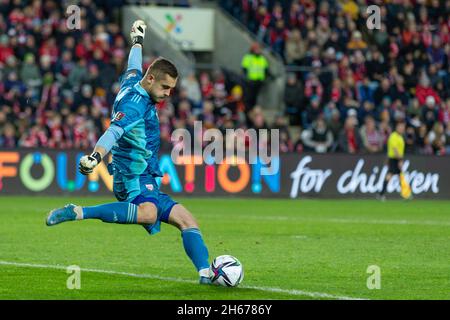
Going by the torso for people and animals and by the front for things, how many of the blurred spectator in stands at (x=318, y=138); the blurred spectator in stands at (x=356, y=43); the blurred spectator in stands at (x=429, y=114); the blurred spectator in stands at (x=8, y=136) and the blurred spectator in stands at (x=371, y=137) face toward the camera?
5

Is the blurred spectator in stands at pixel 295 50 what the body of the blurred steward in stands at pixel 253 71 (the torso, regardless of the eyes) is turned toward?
no

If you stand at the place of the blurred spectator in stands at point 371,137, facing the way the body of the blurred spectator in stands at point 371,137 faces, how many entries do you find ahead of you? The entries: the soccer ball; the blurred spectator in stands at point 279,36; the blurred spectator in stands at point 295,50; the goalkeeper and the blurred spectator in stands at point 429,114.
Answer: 2

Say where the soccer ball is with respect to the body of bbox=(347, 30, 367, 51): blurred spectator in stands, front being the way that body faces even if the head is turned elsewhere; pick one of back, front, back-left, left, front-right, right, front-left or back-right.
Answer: front

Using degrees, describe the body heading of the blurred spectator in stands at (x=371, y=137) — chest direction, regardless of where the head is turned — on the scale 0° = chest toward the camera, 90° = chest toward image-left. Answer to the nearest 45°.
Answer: approximately 0°

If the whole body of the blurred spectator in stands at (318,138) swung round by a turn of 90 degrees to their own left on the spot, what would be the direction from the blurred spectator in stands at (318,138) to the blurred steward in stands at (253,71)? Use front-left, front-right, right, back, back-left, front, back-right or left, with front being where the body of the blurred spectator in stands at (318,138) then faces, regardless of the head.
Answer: back-left

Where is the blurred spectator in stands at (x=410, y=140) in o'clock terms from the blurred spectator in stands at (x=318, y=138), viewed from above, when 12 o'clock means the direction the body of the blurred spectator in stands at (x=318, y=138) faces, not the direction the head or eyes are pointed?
the blurred spectator in stands at (x=410, y=140) is roughly at 8 o'clock from the blurred spectator in stands at (x=318, y=138).

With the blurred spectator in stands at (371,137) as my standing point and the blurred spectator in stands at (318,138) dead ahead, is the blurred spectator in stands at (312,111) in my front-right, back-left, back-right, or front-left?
front-right

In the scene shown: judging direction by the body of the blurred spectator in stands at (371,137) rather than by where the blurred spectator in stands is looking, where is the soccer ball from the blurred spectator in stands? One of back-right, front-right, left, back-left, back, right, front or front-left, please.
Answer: front

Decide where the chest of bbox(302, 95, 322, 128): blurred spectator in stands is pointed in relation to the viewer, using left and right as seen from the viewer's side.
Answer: facing the viewer

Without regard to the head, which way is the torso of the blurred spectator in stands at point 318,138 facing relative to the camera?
toward the camera

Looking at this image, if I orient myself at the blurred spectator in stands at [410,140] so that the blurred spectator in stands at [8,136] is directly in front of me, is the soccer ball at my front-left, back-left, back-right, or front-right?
front-left

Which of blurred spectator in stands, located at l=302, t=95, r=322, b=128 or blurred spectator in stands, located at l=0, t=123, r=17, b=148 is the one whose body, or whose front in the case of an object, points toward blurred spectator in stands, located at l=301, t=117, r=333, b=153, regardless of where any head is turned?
blurred spectator in stands, located at l=302, t=95, r=322, b=128

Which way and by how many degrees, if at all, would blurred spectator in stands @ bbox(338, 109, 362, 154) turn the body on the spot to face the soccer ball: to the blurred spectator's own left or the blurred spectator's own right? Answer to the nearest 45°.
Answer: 0° — they already face it

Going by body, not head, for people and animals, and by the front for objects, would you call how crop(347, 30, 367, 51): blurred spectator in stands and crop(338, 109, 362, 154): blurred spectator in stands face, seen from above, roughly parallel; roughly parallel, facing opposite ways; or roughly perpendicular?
roughly parallel

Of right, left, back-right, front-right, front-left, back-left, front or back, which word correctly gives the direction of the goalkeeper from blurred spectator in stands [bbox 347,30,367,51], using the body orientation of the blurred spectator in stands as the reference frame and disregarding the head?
front
